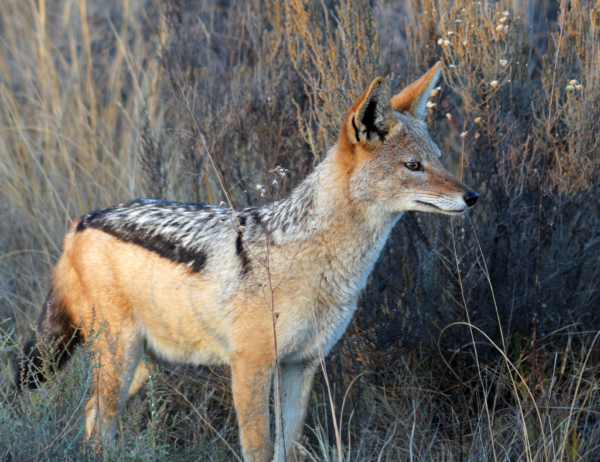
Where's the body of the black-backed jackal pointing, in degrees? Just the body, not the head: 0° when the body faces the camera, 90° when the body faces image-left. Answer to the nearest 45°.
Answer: approximately 315°
